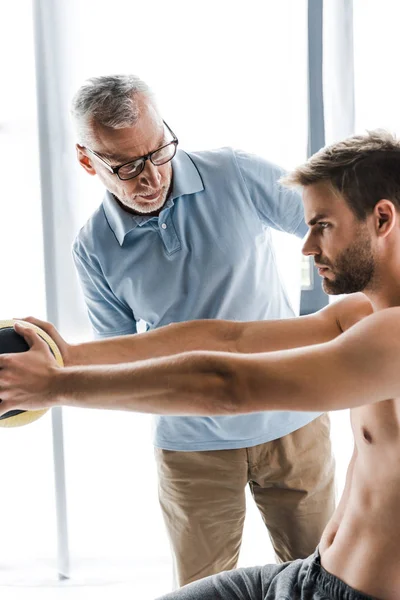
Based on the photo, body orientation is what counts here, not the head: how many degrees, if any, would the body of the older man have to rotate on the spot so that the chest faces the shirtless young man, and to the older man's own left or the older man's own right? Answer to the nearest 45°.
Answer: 0° — they already face them

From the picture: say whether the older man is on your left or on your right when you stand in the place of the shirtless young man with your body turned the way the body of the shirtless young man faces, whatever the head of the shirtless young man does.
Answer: on your right

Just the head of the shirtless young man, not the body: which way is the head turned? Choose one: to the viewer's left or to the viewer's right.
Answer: to the viewer's left

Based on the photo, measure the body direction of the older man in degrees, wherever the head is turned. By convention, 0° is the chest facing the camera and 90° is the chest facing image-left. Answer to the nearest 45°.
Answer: approximately 0°

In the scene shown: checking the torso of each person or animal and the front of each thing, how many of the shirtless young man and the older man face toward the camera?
1

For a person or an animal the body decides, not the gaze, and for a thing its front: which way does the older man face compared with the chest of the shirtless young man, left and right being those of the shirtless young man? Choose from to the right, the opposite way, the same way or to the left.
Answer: to the left

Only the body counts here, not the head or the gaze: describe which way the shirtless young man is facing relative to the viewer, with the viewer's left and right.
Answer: facing to the left of the viewer

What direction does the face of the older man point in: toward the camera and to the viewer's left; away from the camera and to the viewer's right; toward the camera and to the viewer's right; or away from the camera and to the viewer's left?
toward the camera and to the viewer's right
